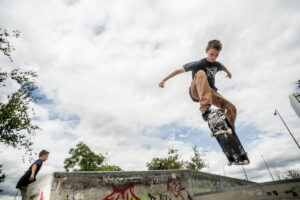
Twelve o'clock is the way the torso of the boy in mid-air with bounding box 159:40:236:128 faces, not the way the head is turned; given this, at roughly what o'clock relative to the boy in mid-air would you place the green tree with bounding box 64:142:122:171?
The green tree is roughly at 6 o'clock from the boy in mid-air.

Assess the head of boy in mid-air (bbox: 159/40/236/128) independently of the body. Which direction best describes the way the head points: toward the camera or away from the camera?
toward the camera

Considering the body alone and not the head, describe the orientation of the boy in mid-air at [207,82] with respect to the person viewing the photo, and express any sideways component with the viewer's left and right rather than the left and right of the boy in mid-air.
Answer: facing the viewer and to the right of the viewer
